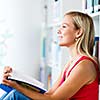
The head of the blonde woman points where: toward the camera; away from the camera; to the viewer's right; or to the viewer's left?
to the viewer's left

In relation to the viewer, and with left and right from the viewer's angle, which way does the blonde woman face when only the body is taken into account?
facing to the left of the viewer
